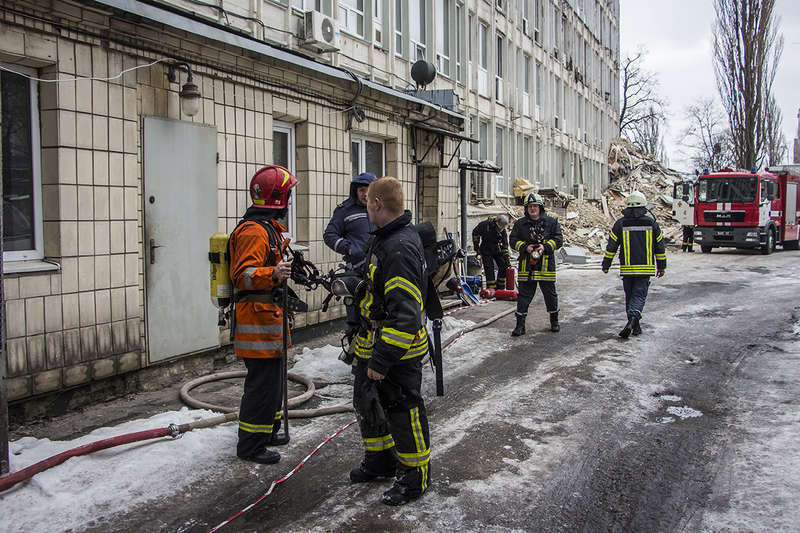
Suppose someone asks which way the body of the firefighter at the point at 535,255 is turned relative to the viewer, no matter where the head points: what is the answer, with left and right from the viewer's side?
facing the viewer

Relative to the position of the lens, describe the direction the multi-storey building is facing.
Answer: facing the viewer and to the right of the viewer

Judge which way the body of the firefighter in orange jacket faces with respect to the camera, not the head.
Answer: to the viewer's right

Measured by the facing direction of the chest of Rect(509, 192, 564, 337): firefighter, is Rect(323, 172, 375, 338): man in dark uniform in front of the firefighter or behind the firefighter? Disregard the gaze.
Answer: in front

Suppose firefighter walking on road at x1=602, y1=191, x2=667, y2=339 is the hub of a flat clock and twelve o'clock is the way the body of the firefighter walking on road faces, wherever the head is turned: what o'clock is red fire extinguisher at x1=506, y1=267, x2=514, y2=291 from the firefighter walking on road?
The red fire extinguisher is roughly at 11 o'clock from the firefighter walking on road.

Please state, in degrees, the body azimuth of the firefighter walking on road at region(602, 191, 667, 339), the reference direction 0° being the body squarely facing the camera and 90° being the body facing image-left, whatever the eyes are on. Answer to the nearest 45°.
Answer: approximately 180°

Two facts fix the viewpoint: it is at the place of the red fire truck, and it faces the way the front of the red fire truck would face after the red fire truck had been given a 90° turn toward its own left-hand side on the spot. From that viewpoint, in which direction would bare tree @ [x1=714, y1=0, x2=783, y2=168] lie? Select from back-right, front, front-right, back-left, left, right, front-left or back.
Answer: back-left

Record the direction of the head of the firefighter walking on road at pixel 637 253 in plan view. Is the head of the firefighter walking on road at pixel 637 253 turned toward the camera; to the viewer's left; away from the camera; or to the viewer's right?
away from the camera

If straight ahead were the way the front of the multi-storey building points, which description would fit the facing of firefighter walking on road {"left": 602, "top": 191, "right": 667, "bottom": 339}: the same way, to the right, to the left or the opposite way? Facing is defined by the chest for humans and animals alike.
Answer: to the left

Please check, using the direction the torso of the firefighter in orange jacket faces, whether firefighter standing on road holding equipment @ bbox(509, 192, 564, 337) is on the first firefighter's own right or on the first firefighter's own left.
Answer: on the first firefighter's own left

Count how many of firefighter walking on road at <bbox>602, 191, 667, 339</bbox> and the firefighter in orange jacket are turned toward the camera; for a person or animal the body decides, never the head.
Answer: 0
